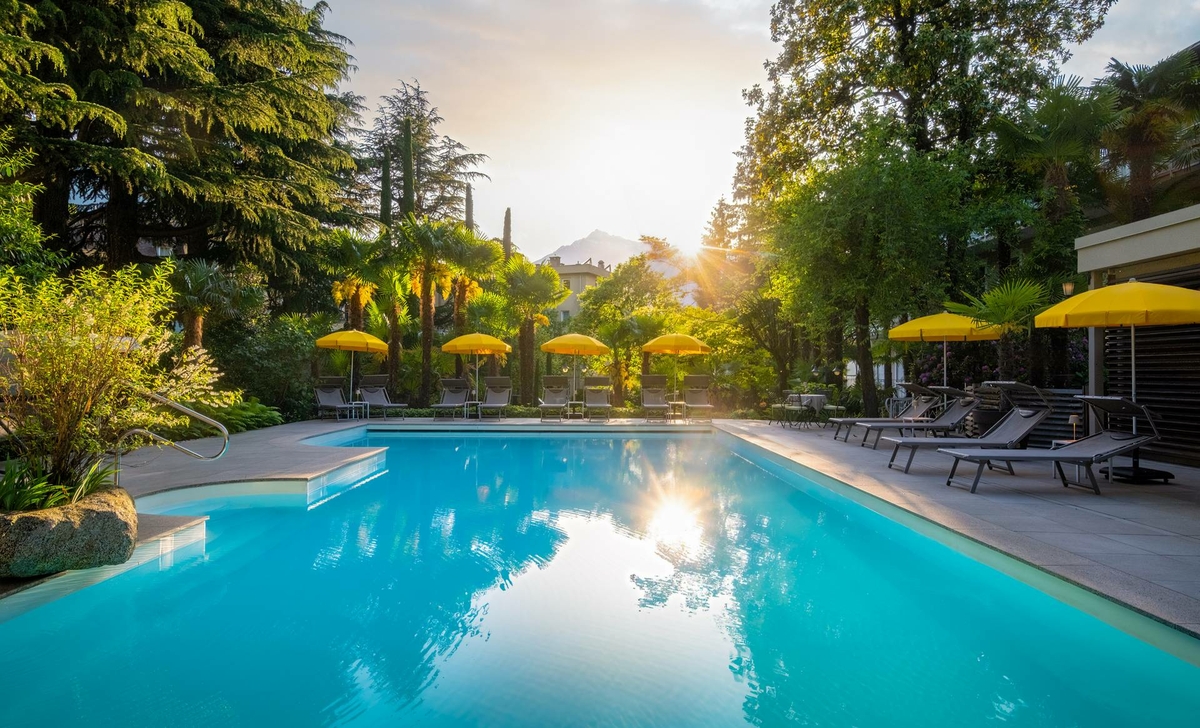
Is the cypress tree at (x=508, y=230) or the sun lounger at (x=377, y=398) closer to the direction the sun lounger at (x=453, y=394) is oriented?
the sun lounger

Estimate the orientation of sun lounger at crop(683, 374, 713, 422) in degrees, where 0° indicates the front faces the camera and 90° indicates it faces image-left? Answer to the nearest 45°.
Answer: approximately 0°

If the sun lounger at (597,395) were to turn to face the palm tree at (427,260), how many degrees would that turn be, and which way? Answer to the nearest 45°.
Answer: approximately 90° to its right

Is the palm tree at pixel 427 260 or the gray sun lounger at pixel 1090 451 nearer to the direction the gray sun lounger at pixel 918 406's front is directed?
the palm tree

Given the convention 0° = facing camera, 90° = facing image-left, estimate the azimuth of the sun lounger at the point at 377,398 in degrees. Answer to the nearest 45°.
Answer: approximately 315°

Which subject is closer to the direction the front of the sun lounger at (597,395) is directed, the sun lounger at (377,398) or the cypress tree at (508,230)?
the sun lounger

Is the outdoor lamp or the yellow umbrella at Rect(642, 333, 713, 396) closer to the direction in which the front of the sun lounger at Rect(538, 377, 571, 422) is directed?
the outdoor lamp

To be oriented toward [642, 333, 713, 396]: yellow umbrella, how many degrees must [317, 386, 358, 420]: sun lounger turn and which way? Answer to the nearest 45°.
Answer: approximately 45° to its left

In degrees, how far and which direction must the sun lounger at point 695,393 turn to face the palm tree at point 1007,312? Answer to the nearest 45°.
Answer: approximately 45° to its left
